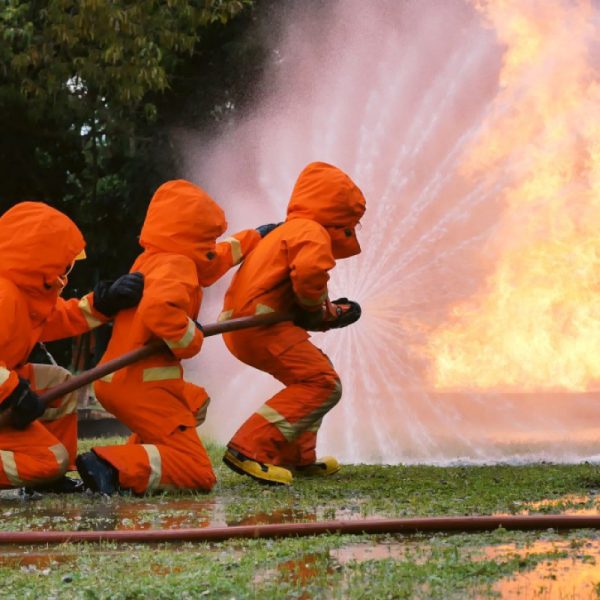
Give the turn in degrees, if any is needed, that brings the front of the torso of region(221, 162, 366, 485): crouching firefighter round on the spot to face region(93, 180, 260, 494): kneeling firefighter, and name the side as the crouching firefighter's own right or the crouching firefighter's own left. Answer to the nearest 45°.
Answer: approximately 135° to the crouching firefighter's own right

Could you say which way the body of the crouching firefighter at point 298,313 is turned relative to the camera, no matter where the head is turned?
to the viewer's right

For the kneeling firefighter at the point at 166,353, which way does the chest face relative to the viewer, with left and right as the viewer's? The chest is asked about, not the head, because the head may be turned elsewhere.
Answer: facing to the right of the viewer

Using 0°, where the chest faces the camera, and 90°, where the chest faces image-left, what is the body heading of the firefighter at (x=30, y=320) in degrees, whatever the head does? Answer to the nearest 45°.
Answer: approximately 270°

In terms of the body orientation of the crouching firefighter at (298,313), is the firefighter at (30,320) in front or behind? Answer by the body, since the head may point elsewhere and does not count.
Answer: behind

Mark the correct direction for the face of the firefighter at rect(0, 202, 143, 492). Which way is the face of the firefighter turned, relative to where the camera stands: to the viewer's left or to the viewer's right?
to the viewer's right

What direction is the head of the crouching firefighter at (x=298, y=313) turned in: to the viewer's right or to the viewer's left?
to the viewer's right

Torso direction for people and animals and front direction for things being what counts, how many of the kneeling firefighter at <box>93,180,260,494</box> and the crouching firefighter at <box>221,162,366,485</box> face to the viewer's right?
2
